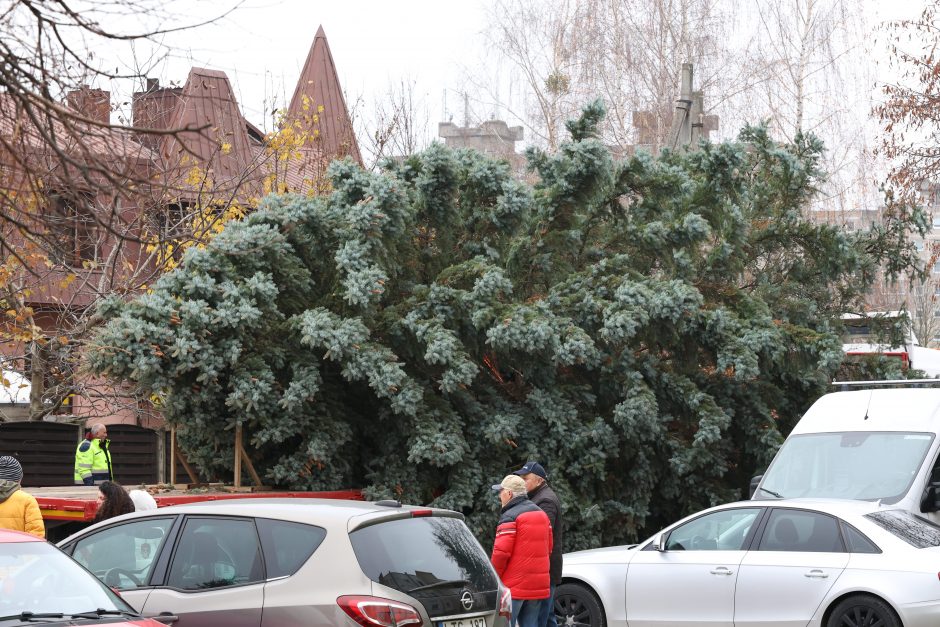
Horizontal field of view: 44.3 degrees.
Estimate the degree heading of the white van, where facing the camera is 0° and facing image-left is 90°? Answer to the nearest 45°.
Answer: approximately 45°

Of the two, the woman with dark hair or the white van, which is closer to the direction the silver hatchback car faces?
the woman with dark hair

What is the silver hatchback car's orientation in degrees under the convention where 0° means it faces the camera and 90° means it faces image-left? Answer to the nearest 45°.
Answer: approximately 135°

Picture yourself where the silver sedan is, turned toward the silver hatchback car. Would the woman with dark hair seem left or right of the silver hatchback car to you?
right

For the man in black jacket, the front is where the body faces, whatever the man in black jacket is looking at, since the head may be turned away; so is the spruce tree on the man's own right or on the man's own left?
on the man's own right

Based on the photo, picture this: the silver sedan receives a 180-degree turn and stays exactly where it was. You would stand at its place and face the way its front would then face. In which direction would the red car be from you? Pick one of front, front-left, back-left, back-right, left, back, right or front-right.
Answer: back-right

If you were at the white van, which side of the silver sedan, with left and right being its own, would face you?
right

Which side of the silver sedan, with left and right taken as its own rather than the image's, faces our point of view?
left

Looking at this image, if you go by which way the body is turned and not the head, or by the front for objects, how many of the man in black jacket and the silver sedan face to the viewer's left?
2
